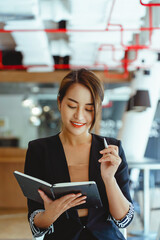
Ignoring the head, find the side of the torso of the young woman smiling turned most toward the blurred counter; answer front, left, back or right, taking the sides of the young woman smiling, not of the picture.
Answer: back

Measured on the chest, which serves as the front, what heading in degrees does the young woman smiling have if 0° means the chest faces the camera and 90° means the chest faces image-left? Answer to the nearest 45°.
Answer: approximately 0°
